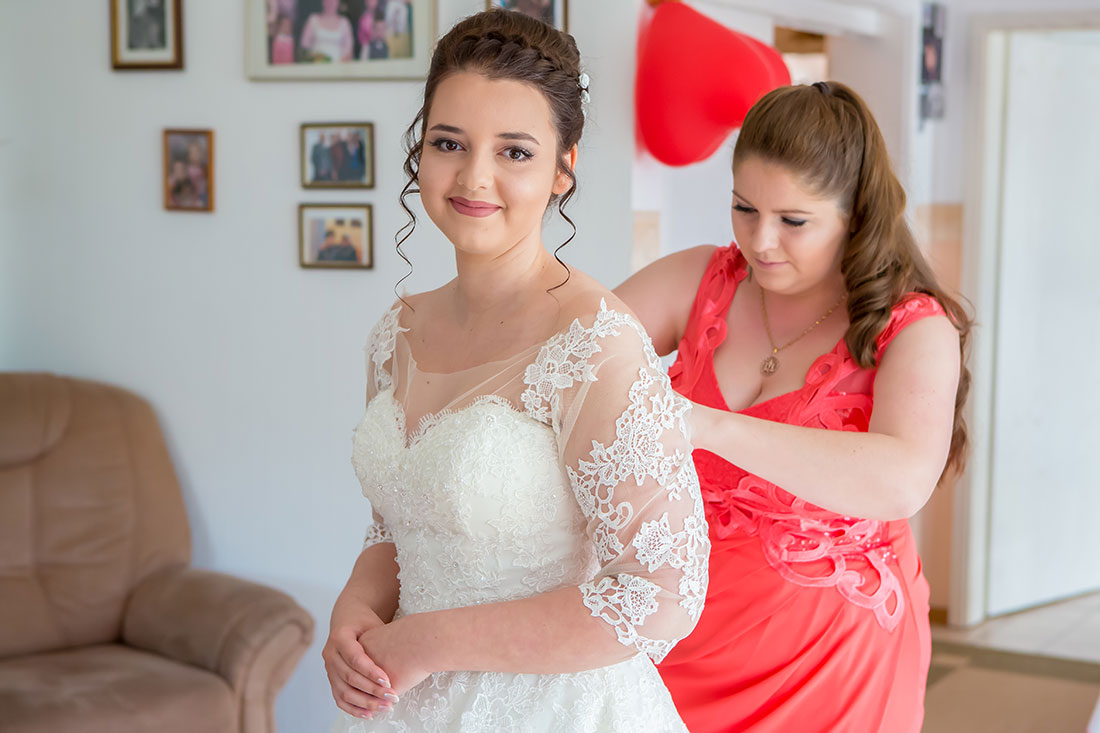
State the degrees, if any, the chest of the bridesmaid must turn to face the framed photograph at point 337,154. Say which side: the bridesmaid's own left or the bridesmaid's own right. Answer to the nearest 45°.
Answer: approximately 90° to the bridesmaid's own right

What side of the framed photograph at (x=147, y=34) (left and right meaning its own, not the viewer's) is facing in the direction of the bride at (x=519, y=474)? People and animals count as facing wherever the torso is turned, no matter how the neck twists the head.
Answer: front

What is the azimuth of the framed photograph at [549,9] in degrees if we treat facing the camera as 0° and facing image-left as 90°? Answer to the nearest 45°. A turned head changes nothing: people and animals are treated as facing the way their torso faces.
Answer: approximately 0°

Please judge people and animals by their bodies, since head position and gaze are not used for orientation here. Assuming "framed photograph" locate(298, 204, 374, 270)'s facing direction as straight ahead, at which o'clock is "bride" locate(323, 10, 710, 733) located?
The bride is roughly at 12 o'clock from the framed photograph.
